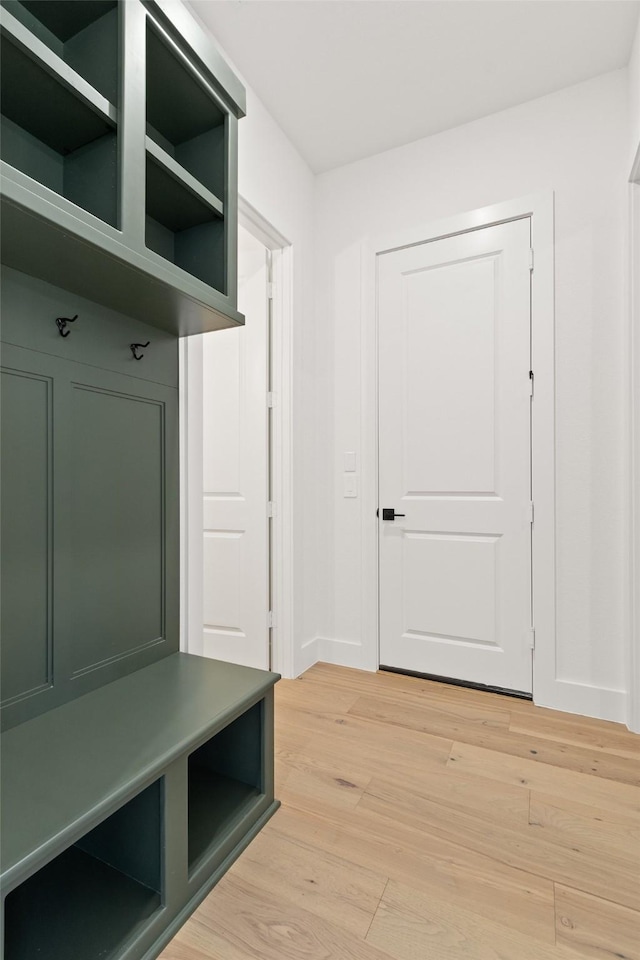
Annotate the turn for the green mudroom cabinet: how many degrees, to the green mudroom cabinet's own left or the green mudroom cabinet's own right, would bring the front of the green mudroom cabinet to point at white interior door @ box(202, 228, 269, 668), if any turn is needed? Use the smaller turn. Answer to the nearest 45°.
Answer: approximately 90° to the green mudroom cabinet's own left

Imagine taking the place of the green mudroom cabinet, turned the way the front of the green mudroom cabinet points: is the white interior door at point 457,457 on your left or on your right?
on your left

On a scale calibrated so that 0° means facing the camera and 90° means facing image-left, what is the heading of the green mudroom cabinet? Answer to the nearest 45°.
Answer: approximately 315°
